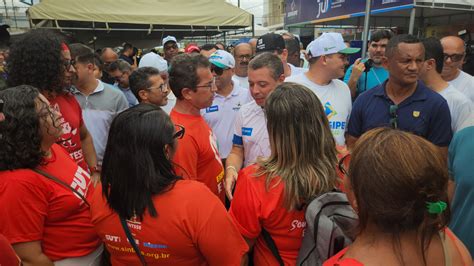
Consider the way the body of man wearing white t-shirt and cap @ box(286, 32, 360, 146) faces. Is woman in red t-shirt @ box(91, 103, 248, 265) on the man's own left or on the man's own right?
on the man's own right

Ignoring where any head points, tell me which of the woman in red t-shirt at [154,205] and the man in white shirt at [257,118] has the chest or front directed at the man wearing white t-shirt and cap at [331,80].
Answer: the woman in red t-shirt

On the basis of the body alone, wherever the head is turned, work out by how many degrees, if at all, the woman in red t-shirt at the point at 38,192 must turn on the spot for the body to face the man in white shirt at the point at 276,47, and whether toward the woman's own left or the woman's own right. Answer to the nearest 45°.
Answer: approximately 45° to the woman's own left

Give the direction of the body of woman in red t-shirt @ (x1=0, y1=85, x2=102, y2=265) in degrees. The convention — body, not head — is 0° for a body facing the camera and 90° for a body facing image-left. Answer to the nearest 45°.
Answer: approximately 270°

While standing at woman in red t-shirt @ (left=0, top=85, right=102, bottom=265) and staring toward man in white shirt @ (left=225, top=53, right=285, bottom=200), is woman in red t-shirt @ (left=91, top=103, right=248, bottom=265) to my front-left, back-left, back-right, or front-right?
front-right

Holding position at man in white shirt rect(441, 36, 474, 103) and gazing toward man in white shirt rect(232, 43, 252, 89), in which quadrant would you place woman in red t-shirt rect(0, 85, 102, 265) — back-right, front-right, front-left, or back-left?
front-left

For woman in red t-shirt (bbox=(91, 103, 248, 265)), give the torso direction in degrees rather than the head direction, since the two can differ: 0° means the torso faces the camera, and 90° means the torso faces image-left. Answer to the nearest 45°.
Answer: approximately 225°

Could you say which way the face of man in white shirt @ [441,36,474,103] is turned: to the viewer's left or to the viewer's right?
to the viewer's left

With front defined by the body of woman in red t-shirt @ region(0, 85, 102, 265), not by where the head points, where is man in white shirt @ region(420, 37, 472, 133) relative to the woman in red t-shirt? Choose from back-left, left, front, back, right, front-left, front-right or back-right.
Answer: front

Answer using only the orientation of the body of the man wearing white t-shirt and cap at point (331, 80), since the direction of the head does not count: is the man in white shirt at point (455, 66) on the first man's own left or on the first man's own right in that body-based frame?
on the first man's own left

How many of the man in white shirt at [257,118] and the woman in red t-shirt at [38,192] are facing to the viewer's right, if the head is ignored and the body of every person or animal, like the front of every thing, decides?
1
